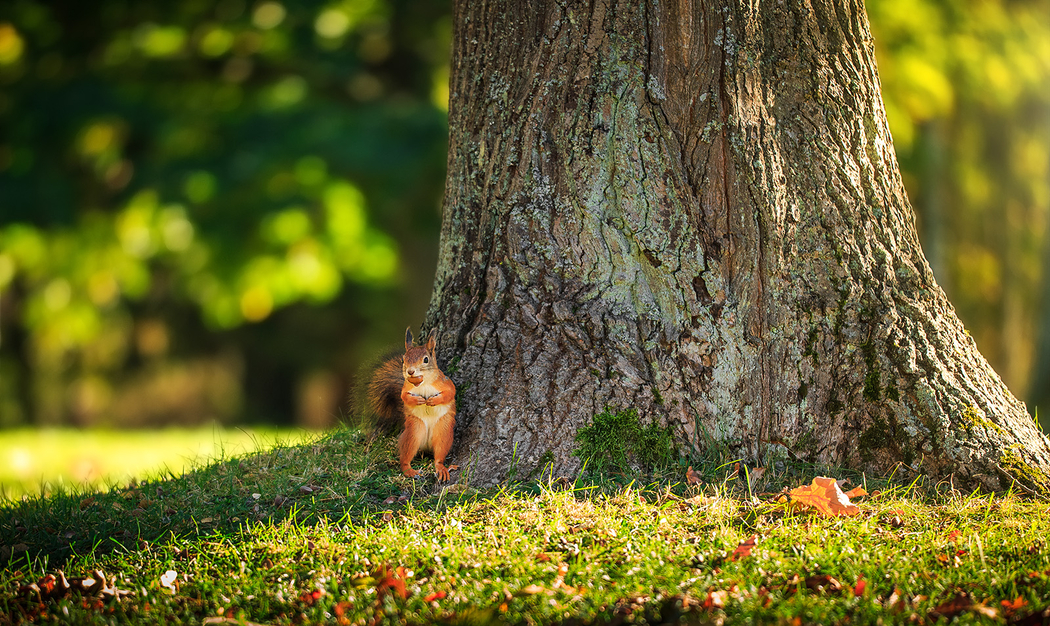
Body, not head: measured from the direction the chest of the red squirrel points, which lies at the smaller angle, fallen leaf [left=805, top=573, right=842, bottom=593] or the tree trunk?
the fallen leaf

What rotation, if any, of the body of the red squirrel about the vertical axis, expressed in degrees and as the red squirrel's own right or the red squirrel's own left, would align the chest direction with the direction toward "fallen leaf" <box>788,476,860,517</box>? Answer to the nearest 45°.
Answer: approximately 90° to the red squirrel's own left

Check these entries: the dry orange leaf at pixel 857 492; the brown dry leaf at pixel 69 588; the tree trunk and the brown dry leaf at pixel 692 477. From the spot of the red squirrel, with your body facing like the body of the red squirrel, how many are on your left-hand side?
3

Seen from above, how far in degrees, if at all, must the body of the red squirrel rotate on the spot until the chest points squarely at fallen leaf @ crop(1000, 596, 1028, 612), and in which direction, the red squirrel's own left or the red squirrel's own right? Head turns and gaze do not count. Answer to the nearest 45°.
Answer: approximately 45° to the red squirrel's own left

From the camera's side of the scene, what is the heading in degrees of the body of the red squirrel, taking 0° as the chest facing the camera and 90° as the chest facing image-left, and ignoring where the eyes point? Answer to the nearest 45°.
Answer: approximately 0°

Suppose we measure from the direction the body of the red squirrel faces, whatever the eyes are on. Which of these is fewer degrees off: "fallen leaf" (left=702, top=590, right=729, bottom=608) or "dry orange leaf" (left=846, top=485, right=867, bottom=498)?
the fallen leaf

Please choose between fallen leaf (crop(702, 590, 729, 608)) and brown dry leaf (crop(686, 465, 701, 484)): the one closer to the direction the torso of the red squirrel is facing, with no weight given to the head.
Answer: the fallen leaf

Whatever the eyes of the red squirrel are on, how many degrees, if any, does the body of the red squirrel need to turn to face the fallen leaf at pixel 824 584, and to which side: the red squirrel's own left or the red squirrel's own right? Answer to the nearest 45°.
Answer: approximately 45° to the red squirrel's own left

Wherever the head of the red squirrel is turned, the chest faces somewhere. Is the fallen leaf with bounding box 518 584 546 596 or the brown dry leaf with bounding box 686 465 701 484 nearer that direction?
the fallen leaf

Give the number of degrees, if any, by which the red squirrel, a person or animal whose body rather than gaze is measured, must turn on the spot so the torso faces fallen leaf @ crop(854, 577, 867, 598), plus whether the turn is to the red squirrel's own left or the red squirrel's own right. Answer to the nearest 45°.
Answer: approximately 45° to the red squirrel's own left
